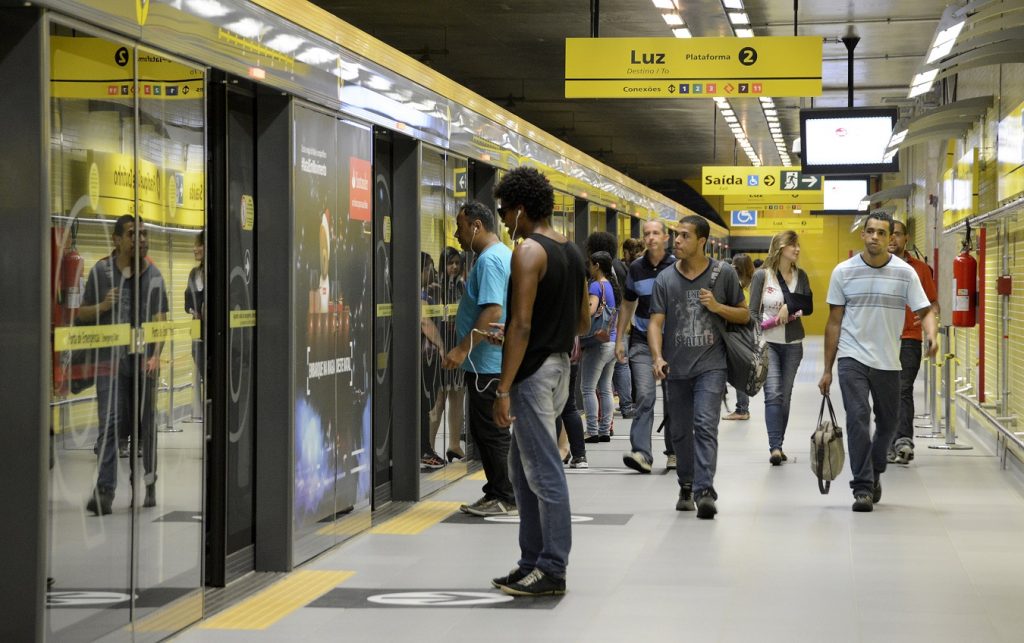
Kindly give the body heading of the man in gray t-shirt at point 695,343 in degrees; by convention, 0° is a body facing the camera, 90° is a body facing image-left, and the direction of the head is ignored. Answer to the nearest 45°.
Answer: approximately 0°

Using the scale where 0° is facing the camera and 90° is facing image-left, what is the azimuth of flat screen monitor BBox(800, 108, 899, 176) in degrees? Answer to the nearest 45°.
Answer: approximately 0°

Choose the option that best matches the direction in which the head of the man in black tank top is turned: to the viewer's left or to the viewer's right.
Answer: to the viewer's left

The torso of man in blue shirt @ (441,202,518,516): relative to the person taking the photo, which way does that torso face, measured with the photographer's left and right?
facing to the left of the viewer

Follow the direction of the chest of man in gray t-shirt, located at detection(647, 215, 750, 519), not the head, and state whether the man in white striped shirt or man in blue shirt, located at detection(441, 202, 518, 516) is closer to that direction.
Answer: the man in blue shirt

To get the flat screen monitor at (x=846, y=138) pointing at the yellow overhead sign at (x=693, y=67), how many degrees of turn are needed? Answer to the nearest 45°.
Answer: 0° — it already faces it
